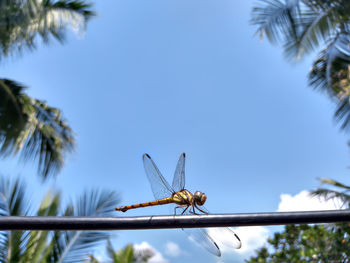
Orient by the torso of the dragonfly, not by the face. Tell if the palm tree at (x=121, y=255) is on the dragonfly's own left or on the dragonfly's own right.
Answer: on the dragonfly's own left

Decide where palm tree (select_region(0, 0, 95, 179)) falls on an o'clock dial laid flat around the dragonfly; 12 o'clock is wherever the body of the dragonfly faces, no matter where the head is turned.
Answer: The palm tree is roughly at 8 o'clock from the dragonfly.

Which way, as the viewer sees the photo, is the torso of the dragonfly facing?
to the viewer's right
